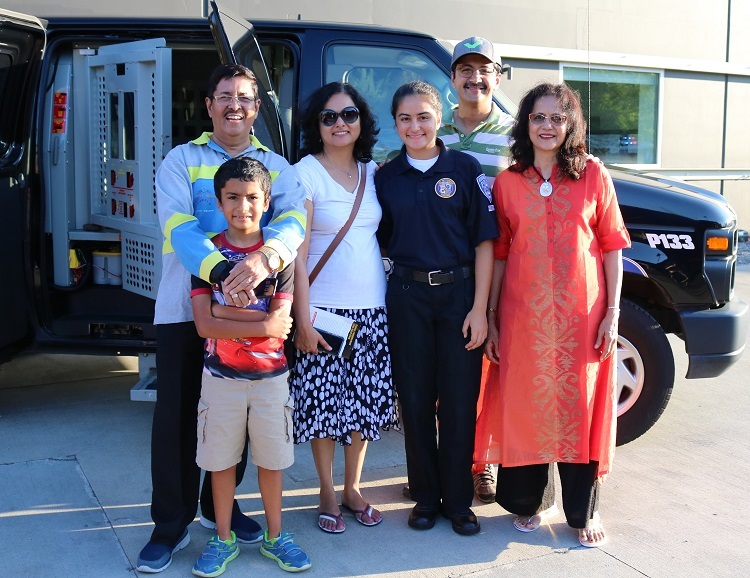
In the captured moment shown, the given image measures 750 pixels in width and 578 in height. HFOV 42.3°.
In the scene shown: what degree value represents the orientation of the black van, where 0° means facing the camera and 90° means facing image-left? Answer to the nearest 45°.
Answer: approximately 270°

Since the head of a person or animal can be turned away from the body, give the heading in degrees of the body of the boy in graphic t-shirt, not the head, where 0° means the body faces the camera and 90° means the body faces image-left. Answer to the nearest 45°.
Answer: approximately 0°

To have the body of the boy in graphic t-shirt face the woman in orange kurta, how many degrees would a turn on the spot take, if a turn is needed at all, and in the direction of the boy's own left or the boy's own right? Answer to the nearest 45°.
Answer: approximately 90° to the boy's own left

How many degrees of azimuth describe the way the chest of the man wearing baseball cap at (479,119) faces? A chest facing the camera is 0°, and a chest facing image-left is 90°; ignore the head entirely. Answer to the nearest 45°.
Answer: approximately 0°
